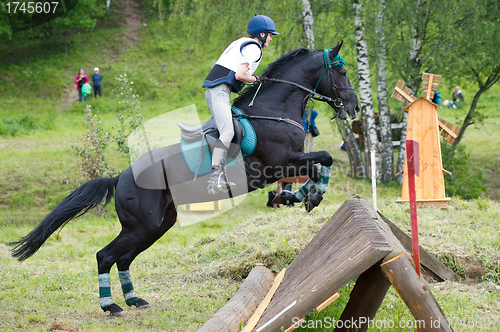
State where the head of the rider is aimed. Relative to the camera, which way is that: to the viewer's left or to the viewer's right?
to the viewer's right

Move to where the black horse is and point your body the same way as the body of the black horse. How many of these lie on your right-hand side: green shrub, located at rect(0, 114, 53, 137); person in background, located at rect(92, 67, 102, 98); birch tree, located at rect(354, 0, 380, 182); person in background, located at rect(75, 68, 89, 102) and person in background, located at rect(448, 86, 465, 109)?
0

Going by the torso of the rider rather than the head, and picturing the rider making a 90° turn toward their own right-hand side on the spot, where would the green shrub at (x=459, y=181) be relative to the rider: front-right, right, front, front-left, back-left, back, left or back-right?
back-left

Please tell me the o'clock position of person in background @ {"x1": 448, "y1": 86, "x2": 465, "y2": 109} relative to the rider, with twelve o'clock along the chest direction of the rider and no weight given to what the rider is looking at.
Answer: The person in background is roughly at 10 o'clock from the rider.

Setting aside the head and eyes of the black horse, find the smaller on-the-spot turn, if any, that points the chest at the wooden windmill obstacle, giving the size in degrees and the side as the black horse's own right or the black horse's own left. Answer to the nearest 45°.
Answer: approximately 45° to the black horse's own left

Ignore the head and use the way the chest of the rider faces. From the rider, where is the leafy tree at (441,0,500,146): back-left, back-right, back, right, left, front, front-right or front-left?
front-left

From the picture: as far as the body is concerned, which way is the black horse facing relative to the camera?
to the viewer's right

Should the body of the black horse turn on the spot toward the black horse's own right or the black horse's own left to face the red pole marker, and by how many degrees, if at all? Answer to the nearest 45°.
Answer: approximately 45° to the black horse's own right

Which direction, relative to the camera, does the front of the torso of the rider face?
to the viewer's right

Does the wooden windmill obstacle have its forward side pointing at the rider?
no
